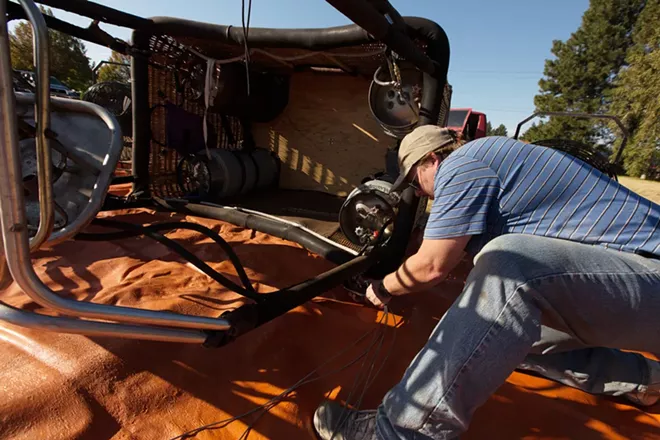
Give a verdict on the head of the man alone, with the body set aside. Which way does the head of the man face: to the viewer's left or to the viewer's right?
to the viewer's left

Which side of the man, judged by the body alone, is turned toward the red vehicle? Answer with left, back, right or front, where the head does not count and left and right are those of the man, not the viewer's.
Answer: right

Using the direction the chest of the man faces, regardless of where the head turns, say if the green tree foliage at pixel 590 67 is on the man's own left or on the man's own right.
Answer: on the man's own right

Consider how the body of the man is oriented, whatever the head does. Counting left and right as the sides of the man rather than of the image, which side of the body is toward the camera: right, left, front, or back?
left

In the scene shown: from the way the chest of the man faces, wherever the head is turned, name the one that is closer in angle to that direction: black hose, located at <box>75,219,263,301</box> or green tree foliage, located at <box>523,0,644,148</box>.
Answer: the black hose

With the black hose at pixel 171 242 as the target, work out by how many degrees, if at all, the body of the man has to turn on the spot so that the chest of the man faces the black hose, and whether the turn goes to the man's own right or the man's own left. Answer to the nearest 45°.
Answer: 0° — they already face it
